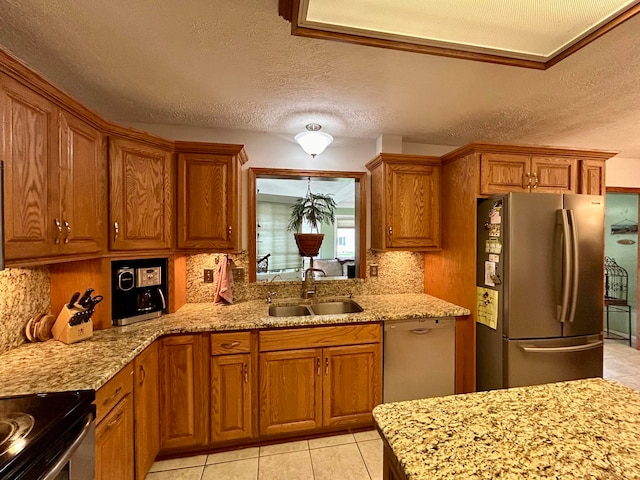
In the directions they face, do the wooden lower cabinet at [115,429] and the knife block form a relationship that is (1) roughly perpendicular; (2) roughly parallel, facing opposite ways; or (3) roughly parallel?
roughly parallel

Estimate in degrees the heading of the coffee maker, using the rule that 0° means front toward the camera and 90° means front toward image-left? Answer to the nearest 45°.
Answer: approximately 315°

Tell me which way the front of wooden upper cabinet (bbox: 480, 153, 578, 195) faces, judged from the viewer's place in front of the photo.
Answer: facing the viewer

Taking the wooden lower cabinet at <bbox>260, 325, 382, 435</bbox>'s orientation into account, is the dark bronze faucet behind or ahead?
behind

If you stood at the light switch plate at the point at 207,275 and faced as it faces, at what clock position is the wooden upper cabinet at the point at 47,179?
The wooden upper cabinet is roughly at 1 o'clock from the light switch plate.

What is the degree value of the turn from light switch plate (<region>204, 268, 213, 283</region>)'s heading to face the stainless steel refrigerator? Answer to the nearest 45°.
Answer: approximately 45° to its left

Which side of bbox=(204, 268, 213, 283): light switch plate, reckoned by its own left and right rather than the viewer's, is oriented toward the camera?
front

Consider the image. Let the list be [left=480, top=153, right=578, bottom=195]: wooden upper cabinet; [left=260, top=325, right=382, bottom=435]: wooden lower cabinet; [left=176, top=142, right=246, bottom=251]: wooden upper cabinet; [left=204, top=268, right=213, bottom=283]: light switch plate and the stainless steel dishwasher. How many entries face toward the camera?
5

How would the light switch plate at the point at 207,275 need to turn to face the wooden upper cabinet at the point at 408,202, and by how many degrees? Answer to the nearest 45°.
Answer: approximately 90° to its left

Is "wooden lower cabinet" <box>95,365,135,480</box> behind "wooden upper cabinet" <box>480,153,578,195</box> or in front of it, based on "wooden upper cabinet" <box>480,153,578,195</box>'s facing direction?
in front

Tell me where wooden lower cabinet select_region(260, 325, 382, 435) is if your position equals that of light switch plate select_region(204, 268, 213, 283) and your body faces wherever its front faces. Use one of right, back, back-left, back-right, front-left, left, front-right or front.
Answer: front-left
